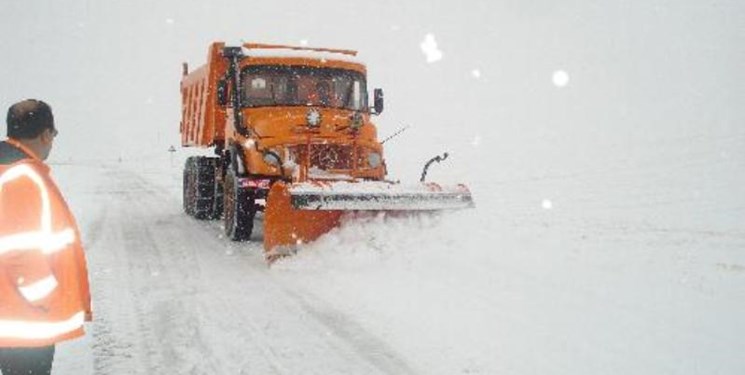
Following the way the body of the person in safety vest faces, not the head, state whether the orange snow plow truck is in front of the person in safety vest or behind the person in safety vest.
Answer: in front

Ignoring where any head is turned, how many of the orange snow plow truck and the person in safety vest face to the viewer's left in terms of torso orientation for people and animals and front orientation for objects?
0

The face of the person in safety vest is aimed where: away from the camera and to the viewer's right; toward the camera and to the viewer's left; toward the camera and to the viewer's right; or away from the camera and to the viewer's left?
away from the camera and to the viewer's right

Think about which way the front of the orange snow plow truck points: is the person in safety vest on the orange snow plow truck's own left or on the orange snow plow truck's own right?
on the orange snow plow truck's own right

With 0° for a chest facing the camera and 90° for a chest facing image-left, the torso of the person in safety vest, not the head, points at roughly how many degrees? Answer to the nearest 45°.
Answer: approximately 225°
